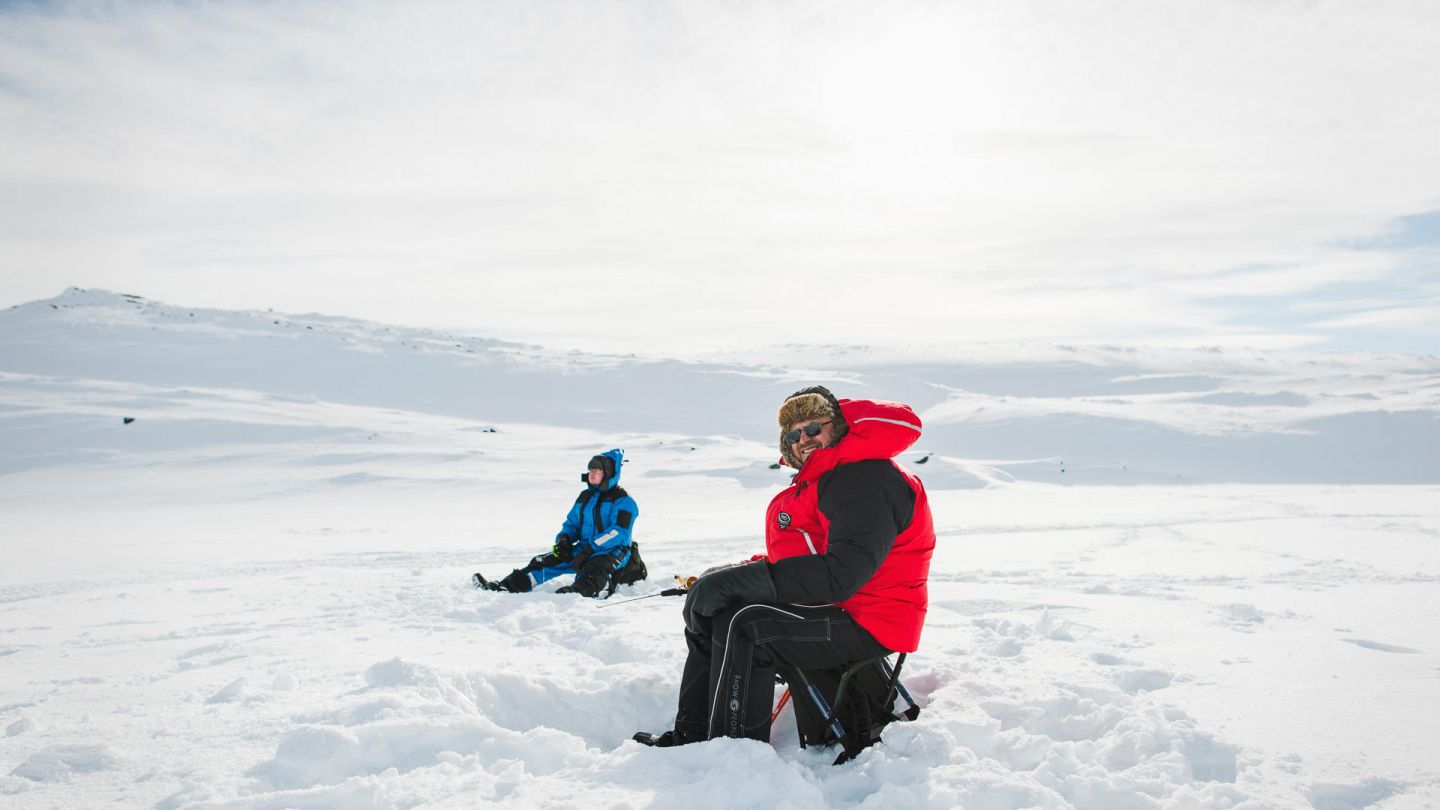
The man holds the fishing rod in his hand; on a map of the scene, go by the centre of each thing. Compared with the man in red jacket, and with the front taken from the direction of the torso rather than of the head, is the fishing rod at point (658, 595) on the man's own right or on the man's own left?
on the man's own right

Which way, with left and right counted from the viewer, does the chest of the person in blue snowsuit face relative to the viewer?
facing the viewer and to the left of the viewer

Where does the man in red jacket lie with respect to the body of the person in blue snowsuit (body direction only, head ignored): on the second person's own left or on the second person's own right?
on the second person's own left

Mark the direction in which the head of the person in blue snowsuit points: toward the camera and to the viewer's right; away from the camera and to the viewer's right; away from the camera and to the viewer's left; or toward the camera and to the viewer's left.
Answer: toward the camera and to the viewer's left

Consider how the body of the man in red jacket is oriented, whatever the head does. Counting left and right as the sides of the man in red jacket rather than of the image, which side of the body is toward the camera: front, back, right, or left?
left

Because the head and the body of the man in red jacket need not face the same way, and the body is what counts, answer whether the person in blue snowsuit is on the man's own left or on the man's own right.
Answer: on the man's own right

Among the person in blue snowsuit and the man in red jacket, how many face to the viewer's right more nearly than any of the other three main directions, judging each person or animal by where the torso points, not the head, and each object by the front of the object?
0
